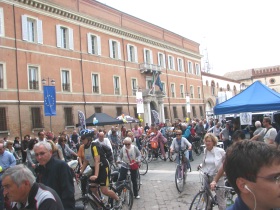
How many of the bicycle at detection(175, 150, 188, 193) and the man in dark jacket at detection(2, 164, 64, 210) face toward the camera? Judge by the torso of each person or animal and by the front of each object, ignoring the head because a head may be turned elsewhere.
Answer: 1

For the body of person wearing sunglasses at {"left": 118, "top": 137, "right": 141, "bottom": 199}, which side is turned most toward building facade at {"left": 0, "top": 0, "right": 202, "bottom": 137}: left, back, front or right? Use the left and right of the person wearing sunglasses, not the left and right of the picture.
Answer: back

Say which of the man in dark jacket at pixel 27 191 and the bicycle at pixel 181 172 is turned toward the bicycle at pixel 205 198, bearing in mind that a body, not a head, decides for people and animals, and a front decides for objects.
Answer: the bicycle at pixel 181 172

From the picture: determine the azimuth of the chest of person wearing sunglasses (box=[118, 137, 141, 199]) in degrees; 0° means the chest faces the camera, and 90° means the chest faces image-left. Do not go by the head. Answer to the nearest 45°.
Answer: approximately 0°

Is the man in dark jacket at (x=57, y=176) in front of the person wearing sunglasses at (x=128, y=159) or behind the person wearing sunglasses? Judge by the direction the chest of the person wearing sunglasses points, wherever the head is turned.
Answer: in front

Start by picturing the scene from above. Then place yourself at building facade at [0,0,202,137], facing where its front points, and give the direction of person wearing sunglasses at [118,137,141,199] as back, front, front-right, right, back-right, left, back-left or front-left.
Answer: front-right

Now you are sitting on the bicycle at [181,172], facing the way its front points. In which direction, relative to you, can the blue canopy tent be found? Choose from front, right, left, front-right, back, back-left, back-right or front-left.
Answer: back-left

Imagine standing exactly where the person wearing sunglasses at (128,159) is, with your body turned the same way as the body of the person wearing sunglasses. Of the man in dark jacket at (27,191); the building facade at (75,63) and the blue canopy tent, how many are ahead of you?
1

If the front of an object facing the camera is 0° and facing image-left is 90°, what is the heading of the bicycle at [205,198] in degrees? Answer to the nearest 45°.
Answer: approximately 45°
